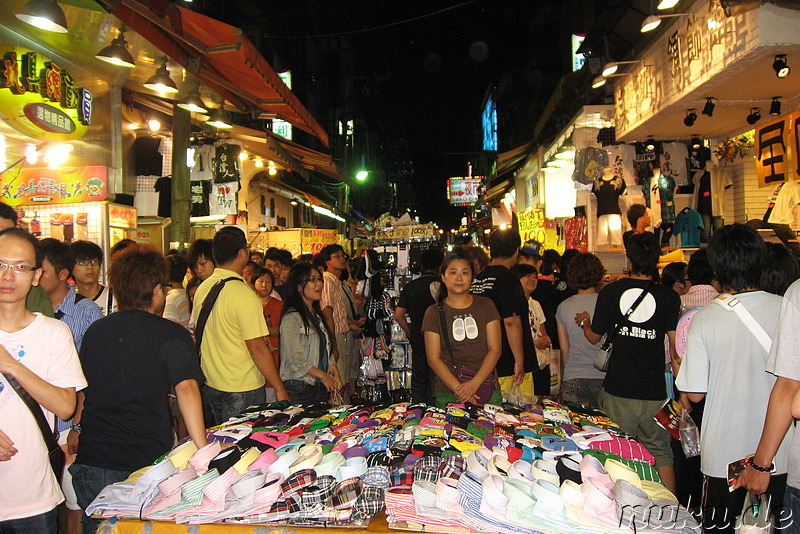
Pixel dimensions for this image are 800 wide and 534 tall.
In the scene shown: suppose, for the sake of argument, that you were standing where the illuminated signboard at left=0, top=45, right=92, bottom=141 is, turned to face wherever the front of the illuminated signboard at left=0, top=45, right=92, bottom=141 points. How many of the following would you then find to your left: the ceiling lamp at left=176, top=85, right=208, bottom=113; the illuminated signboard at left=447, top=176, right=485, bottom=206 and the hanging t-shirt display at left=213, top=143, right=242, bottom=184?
3

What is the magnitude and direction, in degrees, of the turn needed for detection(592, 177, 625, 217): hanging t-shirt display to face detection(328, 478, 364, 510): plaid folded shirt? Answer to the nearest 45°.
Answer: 0° — it already faces it

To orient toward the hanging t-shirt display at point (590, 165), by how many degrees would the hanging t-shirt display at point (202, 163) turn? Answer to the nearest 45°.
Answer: approximately 90° to its left

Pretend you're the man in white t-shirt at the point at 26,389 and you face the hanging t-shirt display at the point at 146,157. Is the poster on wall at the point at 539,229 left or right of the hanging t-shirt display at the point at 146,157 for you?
right

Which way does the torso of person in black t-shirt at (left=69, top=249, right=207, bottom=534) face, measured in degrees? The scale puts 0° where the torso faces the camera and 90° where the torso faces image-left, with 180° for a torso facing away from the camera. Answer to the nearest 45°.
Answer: approximately 225°
